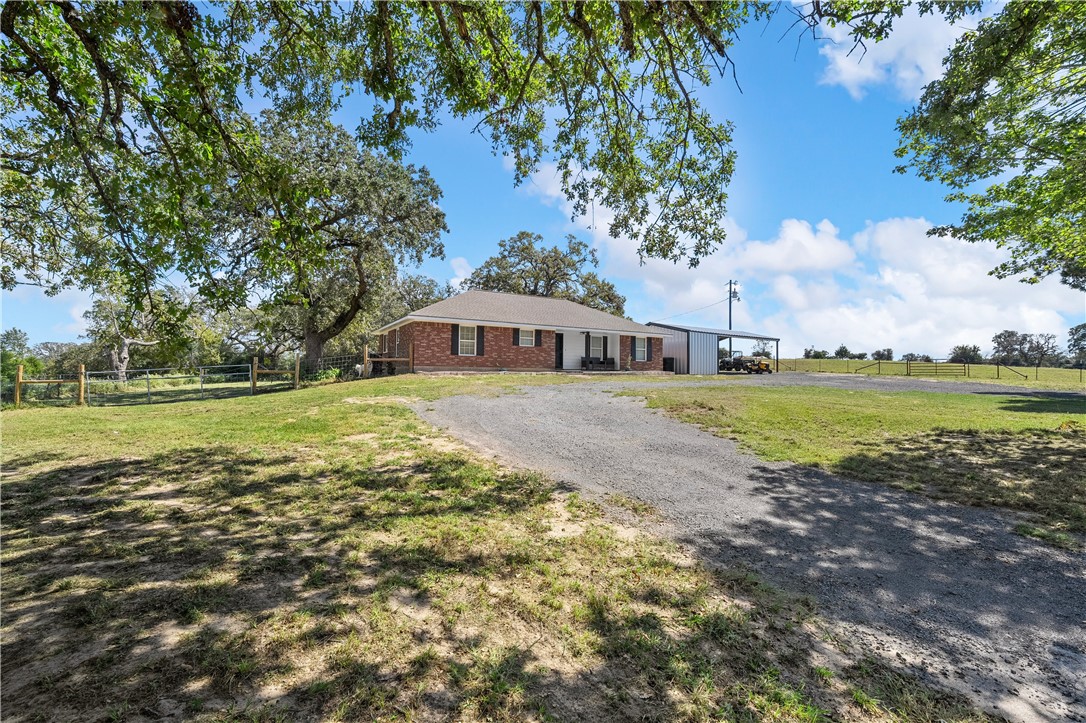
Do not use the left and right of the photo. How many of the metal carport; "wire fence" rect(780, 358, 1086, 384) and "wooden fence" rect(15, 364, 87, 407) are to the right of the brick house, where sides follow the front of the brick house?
1

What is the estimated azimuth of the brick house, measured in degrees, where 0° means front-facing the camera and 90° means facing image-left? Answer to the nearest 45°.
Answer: approximately 315°

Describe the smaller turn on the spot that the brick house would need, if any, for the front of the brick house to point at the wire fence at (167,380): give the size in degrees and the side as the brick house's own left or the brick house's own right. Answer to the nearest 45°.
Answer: approximately 135° to the brick house's own right

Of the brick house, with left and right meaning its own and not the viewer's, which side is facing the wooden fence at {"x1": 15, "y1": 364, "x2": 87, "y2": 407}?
right

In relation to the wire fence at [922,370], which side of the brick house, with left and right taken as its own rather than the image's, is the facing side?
left

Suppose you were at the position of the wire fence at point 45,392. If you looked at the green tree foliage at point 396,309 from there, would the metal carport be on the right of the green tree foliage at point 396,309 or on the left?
right

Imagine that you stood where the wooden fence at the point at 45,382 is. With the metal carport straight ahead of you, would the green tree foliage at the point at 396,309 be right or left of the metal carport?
left

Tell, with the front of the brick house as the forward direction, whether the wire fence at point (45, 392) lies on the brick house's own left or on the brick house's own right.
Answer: on the brick house's own right

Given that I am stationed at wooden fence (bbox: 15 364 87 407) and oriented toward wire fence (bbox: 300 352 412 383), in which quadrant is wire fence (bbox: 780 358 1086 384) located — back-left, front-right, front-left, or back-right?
front-right
